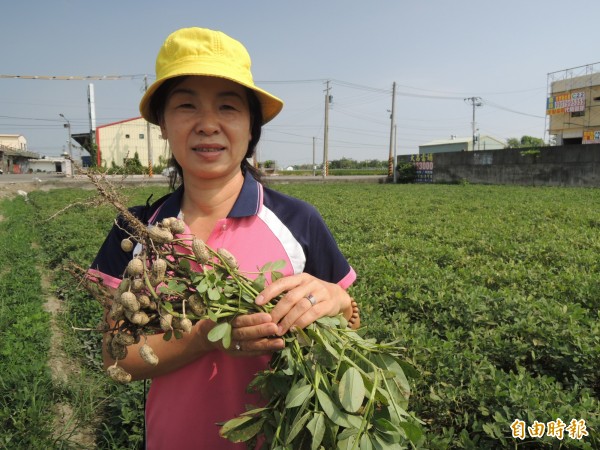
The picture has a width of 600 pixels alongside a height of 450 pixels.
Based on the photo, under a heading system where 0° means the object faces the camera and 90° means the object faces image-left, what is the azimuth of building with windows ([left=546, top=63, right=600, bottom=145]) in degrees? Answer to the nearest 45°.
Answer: approximately 45°

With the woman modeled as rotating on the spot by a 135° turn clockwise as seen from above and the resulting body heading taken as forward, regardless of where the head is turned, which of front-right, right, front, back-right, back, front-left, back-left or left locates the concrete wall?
right

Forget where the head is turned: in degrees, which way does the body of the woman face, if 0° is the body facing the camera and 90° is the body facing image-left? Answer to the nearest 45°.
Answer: approximately 0°

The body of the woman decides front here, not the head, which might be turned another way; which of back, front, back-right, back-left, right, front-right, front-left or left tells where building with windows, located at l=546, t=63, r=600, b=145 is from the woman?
back-left

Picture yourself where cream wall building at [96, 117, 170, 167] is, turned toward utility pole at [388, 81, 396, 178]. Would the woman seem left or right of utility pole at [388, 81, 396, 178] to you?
right

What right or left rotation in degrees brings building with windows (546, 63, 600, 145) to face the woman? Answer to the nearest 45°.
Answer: approximately 45° to its left
